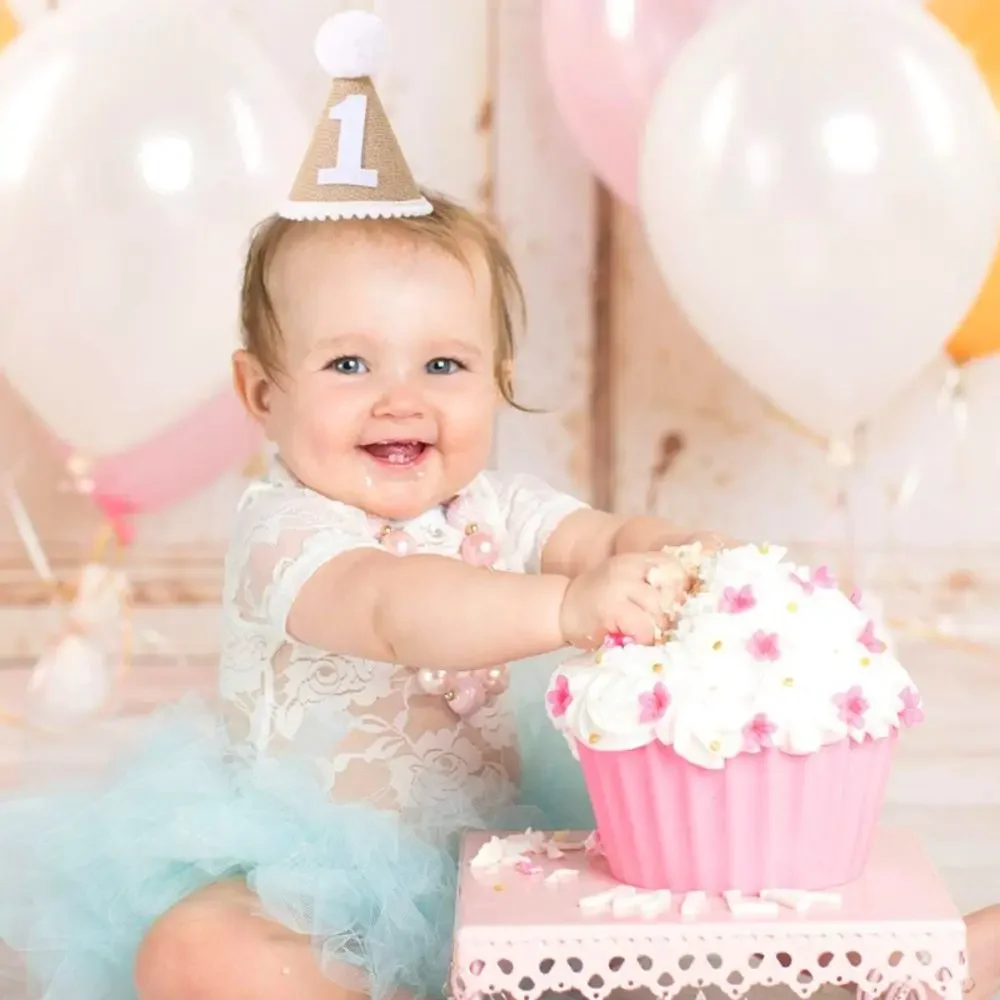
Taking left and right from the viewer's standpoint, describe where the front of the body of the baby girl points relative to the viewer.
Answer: facing the viewer and to the right of the viewer

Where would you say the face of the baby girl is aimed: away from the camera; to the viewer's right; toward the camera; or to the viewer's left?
toward the camera

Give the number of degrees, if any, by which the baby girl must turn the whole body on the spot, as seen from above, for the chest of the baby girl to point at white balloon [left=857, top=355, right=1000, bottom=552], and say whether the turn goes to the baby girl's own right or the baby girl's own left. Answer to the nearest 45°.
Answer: approximately 90° to the baby girl's own left

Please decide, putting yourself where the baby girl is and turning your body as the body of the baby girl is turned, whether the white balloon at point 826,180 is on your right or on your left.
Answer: on your left

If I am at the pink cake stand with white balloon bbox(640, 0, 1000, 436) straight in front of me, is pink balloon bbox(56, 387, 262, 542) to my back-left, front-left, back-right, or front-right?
front-left

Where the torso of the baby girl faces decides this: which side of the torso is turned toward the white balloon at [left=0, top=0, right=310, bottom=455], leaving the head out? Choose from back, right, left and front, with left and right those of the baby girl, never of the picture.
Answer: back

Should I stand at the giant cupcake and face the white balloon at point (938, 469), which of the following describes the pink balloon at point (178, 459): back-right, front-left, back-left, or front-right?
front-left
